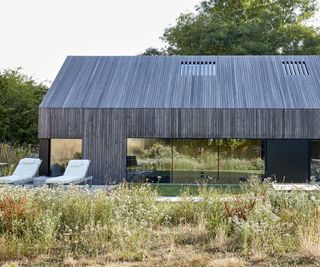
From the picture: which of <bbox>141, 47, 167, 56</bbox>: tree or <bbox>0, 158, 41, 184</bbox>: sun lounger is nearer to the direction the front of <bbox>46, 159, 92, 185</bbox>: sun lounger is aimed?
the sun lounger

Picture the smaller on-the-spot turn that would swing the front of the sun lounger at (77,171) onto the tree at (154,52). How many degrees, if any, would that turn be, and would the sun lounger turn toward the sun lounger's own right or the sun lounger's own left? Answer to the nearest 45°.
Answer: approximately 135° to the sun lounger's own right

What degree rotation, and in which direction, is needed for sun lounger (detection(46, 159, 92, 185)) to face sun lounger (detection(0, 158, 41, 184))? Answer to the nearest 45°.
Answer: approximately 45° to its right

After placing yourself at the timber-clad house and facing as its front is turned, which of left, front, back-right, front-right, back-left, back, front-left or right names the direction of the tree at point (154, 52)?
back

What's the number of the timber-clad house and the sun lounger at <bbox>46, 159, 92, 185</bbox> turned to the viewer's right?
0

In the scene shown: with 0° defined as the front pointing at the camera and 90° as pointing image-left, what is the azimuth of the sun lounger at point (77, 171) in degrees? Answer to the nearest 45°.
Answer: approximately 45°

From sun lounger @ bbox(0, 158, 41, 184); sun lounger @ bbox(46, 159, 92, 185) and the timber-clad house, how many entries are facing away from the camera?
0

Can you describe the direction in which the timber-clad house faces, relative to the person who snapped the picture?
facing the viewer

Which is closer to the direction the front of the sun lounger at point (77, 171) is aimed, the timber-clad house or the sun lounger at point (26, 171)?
the sun lounger

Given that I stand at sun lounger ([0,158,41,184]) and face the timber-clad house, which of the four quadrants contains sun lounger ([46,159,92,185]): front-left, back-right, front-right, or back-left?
front-right
